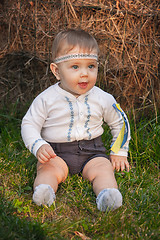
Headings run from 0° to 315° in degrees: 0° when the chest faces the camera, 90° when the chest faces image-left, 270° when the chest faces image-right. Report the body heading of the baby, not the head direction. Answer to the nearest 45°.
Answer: approximately 0°

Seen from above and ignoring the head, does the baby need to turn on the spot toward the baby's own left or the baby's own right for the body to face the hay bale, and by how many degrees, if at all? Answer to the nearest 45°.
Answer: approximately 180°
